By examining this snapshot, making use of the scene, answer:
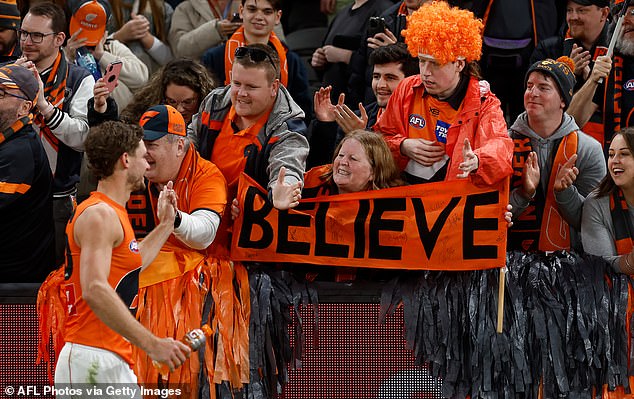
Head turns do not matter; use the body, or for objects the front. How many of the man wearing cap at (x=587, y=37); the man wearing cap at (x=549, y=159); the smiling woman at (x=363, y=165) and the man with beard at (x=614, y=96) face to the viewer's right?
0

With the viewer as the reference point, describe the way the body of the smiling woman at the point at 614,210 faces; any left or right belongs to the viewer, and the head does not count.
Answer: facing the viewer and to the left of the viewer

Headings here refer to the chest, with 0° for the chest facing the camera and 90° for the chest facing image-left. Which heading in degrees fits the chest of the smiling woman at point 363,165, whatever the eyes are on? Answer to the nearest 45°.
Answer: approximately 45°

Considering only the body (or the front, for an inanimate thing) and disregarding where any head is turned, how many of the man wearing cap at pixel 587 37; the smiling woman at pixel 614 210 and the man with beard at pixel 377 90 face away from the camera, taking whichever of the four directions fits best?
0

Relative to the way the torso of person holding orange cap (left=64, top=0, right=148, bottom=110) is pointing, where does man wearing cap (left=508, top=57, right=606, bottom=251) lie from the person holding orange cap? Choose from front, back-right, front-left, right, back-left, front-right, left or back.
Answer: left

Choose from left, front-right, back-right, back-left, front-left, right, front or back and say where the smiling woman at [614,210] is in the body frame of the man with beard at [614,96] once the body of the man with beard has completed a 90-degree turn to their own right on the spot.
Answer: back-left

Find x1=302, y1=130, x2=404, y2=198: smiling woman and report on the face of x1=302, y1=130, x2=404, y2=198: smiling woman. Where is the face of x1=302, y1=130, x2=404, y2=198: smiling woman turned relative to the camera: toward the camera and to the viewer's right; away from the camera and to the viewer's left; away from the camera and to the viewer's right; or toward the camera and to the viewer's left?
toward the camera and to the viewer's left

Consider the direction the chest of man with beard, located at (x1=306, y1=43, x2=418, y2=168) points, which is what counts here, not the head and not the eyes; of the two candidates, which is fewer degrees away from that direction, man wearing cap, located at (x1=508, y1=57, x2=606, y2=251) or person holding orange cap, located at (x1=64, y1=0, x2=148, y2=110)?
the person holding orange cap

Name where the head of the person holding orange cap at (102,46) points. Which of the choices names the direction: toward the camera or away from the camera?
toward the camera

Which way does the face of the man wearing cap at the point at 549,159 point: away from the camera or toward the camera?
toward the camera

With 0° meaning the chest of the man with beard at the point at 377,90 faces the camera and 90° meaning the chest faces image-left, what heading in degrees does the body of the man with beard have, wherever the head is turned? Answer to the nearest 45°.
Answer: approximately 45°
